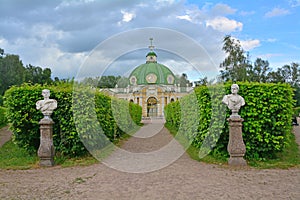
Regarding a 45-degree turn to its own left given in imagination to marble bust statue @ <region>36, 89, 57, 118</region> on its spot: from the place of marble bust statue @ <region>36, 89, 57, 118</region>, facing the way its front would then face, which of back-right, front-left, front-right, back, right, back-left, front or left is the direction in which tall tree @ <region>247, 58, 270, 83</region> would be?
left

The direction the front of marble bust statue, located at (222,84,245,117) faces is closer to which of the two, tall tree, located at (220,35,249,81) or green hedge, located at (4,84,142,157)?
the green hedge

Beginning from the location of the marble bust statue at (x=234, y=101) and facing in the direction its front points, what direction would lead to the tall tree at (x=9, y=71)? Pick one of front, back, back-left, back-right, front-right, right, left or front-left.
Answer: back-right

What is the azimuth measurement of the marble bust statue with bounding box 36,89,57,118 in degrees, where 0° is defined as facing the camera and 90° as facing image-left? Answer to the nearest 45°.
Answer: approximately 0°

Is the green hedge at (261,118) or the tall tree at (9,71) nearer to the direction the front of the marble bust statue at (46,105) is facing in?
the green hedge

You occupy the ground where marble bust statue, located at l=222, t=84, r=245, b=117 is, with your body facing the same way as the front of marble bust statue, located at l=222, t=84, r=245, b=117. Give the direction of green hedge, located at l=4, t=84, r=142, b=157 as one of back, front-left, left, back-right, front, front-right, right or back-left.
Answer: right

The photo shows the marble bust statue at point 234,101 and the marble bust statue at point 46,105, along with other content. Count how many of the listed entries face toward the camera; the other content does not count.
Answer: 2

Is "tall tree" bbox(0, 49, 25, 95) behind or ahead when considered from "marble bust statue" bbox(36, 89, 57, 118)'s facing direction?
behind

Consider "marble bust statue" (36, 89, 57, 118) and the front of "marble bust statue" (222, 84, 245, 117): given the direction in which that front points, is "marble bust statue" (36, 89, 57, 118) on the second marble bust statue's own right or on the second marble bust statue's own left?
on the second marble bust statue's own right

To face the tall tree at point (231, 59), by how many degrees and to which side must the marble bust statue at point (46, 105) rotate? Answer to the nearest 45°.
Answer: approximately 135° to its left

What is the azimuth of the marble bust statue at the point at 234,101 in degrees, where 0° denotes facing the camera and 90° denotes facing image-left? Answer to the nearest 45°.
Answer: approximately 0°

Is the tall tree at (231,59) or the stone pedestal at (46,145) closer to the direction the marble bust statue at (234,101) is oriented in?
the stone pedestal

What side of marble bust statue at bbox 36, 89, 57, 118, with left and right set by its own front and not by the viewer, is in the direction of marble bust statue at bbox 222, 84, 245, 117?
left
